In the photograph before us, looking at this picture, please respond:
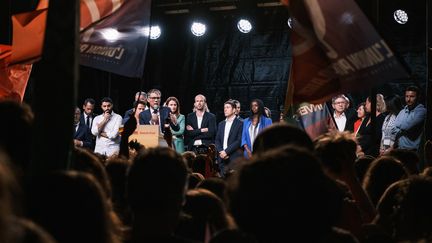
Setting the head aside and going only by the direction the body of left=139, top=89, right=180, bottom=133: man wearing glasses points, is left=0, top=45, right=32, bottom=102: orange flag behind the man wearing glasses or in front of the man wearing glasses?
in front

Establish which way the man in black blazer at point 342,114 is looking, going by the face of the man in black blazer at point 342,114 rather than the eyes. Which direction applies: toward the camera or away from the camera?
toward the camera

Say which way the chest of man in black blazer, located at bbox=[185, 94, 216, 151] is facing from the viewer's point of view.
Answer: toward the camera

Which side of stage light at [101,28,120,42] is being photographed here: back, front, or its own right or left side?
front

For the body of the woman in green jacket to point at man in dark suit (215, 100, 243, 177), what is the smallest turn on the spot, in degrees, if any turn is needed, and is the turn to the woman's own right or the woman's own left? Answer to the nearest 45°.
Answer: approximately 135° to the woman's own left

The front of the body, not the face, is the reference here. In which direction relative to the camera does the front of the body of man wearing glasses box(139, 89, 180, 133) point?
toward the camera

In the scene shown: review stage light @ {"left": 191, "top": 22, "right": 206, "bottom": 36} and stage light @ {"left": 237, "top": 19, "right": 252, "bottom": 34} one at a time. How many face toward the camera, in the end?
2

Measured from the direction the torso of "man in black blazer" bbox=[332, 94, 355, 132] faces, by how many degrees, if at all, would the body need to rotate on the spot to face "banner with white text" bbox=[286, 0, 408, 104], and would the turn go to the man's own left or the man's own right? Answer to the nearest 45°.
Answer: approximately 45° to the man's own left

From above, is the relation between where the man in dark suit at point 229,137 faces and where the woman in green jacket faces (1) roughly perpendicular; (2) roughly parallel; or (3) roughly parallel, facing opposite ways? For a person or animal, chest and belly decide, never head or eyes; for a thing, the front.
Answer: roughly parallel

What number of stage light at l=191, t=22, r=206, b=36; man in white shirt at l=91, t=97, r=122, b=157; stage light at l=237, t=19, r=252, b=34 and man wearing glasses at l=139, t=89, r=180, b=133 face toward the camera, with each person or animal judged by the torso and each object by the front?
4
